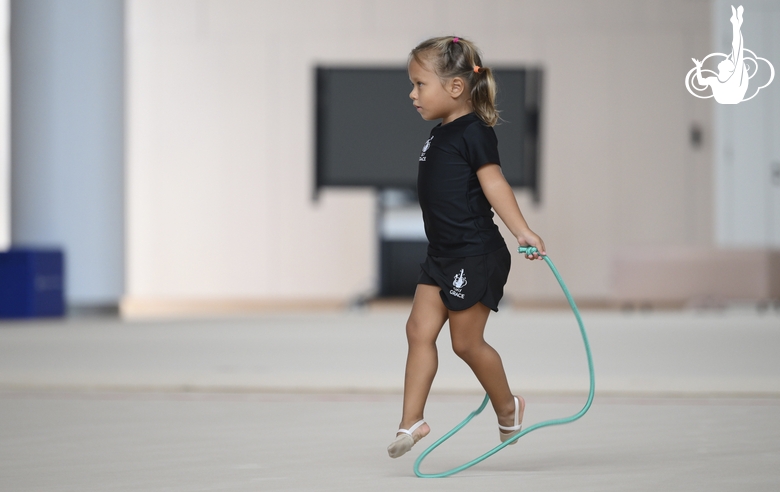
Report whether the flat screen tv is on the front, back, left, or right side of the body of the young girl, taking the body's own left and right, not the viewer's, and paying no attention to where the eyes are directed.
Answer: right

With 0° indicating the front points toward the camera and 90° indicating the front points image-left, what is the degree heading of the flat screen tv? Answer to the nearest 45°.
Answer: approximately 0°

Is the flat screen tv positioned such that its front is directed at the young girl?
yes

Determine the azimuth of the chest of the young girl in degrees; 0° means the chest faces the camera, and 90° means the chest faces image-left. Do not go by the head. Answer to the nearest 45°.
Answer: approximately 90°

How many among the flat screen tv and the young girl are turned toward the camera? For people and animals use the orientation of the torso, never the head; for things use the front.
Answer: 1

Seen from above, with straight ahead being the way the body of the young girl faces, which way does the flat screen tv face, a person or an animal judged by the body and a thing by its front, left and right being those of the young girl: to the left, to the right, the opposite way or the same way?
to the left

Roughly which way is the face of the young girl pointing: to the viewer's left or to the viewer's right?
to the viewer's left
